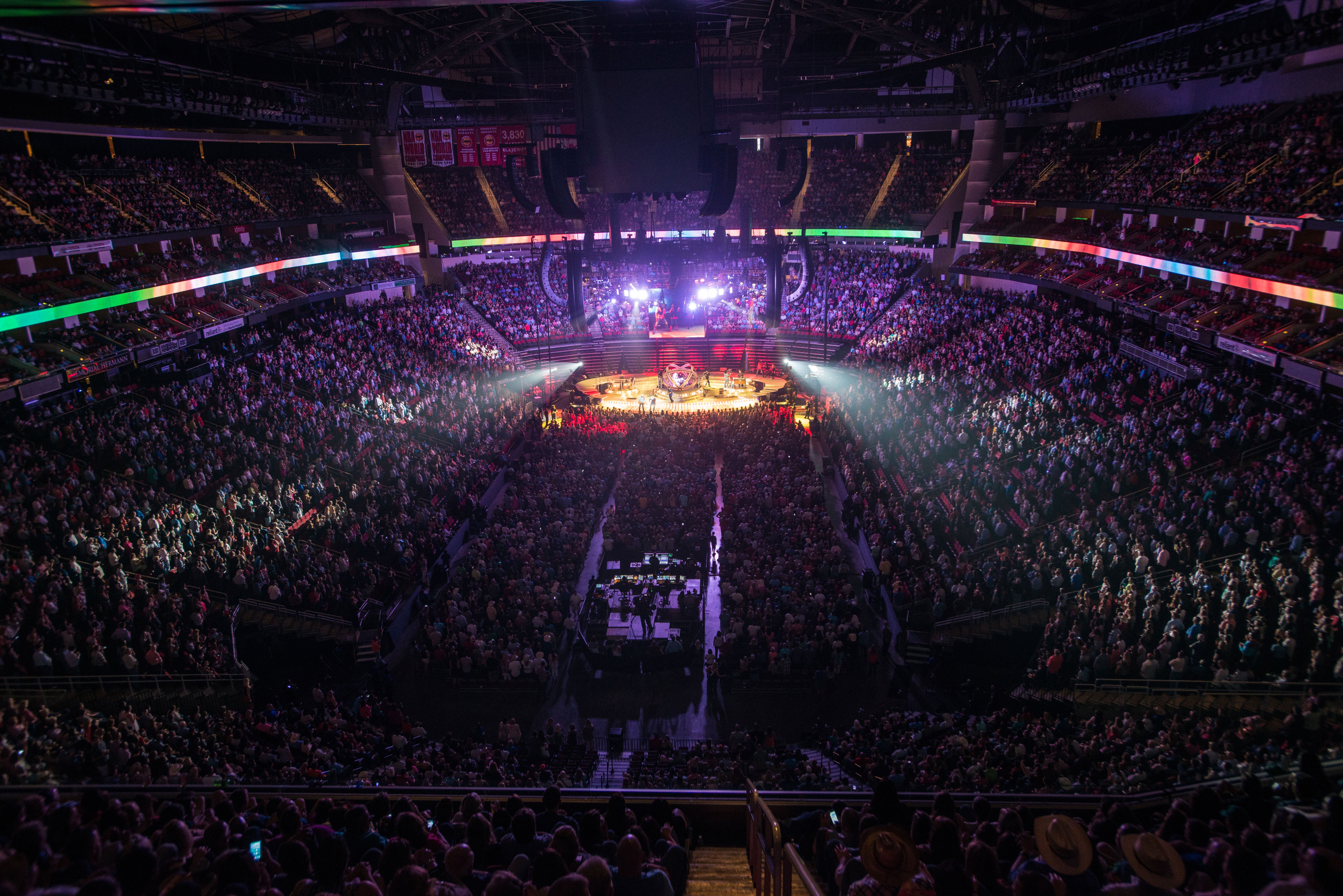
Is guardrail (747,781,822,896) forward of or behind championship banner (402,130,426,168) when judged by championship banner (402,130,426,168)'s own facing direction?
forward

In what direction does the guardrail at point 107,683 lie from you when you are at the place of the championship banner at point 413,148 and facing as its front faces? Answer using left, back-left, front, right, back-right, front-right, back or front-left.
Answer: front

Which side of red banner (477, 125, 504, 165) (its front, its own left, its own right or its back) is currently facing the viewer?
front

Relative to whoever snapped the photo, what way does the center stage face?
facing the viewer

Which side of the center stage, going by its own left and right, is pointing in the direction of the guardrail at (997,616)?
front

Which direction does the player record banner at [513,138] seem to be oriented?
toward the camera

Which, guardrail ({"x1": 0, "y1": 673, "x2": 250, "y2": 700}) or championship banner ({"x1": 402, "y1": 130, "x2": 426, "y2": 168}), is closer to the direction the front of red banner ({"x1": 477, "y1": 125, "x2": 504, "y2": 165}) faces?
the guardrail

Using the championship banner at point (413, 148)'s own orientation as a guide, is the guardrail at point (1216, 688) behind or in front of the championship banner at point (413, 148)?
in front

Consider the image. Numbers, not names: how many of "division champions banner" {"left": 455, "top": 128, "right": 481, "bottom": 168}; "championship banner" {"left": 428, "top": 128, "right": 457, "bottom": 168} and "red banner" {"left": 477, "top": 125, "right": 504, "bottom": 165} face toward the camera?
3

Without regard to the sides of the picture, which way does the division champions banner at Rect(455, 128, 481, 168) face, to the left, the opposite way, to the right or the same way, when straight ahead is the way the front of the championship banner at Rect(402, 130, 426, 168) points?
the same way
